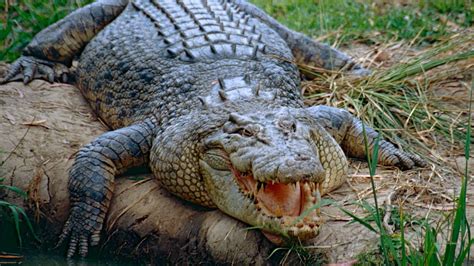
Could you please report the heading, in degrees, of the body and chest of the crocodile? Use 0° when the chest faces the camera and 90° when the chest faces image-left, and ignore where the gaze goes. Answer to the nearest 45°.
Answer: approximately 315°
